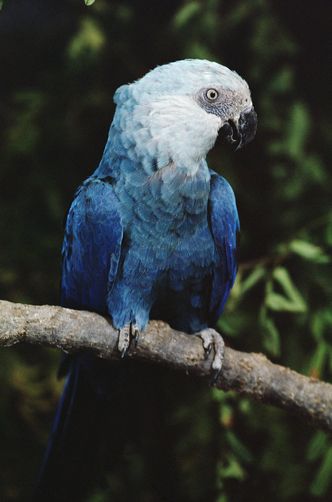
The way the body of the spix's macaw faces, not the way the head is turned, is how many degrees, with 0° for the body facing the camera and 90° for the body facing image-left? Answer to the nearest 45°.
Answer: approximately 315°
